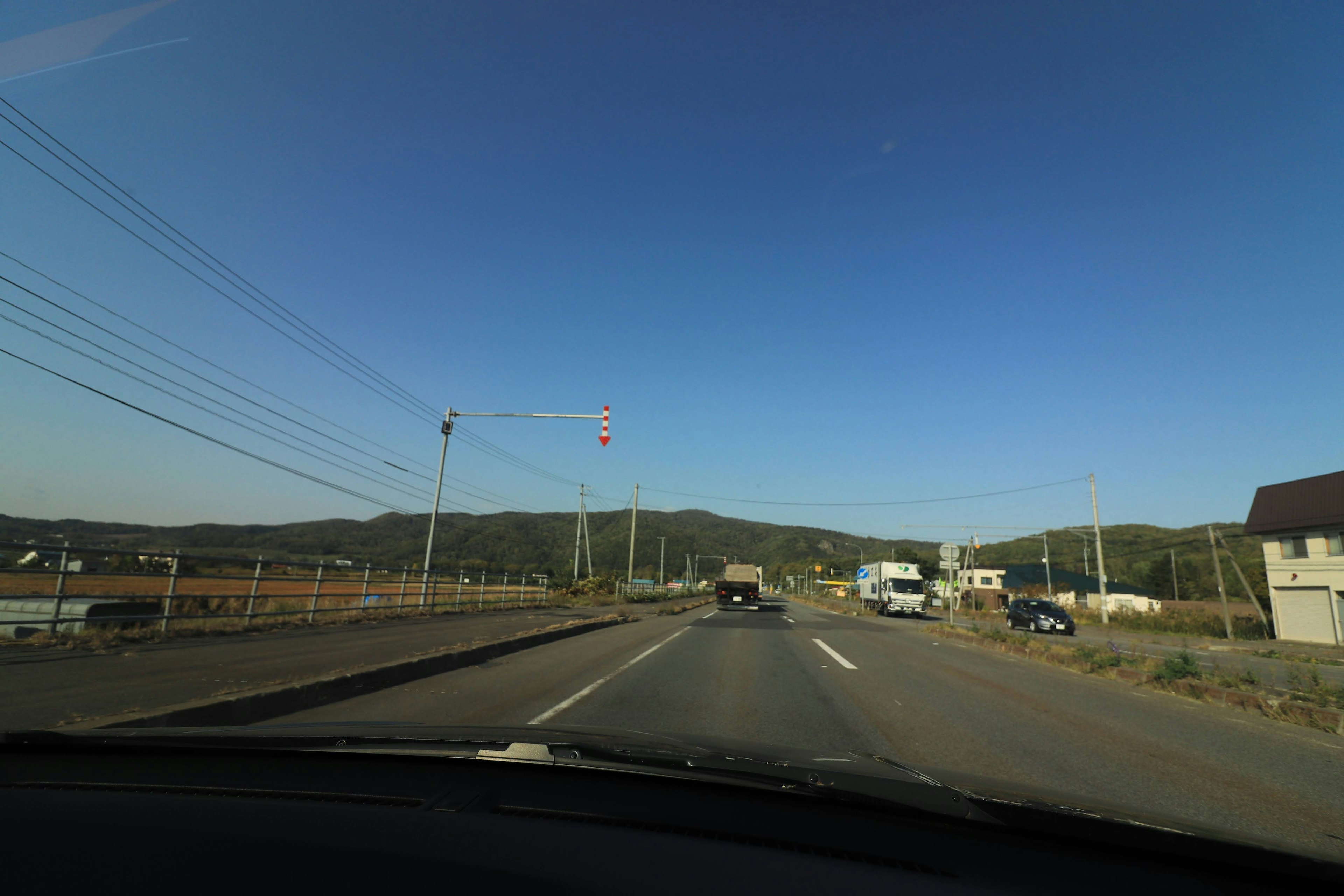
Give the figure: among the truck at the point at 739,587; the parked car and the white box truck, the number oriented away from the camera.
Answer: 1

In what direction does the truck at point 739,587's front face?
away from the camera

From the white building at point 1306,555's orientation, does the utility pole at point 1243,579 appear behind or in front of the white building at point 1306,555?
in front

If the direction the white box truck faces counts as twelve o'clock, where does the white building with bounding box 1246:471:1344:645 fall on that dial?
The white building is roughly at 11 o'clock from the white box truck.

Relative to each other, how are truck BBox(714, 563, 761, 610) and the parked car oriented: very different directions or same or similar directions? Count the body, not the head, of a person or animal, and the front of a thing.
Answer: very different directions

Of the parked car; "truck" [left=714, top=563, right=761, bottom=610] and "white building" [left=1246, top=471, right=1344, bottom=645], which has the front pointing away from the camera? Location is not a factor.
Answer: the truck

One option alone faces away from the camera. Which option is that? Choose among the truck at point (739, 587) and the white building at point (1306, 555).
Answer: the truck

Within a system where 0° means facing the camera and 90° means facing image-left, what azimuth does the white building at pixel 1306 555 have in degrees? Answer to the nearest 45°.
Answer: approximately 45°

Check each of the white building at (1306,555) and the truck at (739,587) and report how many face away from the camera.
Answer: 1

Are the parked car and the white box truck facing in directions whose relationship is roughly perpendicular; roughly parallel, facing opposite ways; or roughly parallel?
roughly parallel

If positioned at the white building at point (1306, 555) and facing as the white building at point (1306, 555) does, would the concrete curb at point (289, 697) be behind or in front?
in front

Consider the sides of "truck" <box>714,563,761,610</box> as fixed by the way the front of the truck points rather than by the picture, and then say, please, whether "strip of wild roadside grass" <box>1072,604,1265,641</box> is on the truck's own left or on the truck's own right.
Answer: on the truck's own right

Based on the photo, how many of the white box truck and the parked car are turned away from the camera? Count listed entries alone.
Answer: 0

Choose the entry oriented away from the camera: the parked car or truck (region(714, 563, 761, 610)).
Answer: the truck
